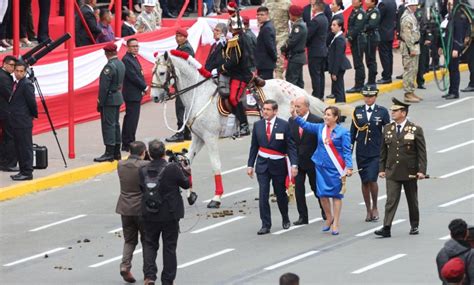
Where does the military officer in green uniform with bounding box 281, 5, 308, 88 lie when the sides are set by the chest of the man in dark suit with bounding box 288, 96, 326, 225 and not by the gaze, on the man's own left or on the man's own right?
on the man's own right

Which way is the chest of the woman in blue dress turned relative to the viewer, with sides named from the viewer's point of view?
facing the viewer and to the left of the viewer

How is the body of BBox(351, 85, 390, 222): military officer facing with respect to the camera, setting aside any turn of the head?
toward the camera

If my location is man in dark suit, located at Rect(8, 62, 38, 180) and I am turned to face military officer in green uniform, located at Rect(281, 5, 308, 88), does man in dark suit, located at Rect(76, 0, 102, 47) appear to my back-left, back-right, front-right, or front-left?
front-left

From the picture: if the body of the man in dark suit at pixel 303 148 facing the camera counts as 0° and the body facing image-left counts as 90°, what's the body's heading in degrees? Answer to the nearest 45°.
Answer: approximately 45°

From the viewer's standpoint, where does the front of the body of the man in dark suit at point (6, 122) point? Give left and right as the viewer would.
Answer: facing the viewer and to the right of the viewer

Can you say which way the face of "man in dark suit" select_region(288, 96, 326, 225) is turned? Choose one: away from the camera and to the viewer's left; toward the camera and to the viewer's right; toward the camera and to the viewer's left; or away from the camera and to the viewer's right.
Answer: toward the camera and to the viewer's left

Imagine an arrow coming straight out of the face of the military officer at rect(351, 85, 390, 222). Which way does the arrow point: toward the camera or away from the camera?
toward the camera

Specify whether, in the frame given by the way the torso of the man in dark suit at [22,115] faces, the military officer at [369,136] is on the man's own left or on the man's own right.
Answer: on the man's own left

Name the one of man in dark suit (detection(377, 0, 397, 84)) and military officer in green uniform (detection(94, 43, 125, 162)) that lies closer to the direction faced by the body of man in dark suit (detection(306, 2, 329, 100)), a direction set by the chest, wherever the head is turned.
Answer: the military officer in green uniform
